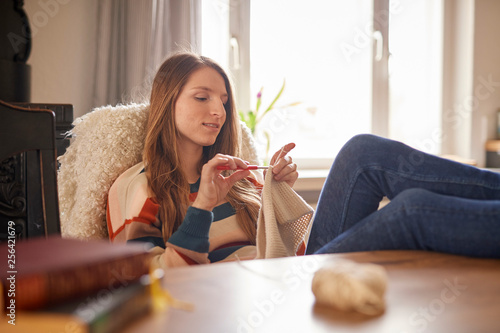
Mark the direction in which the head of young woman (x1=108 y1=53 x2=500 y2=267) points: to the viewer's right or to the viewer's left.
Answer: to the viewer's right

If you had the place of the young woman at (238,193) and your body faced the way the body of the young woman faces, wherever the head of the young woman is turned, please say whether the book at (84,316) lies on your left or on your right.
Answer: on your right

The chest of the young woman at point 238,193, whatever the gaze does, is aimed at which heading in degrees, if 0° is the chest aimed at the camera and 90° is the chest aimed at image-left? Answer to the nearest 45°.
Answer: approximately 315°

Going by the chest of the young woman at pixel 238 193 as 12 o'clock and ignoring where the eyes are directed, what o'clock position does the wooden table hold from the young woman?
The wooden table is roughly at 1 o'clock from the young woman.

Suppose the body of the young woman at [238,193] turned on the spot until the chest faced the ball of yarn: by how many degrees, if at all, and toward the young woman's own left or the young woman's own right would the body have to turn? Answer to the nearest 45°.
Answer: approximately 45° to the young woman's own right
